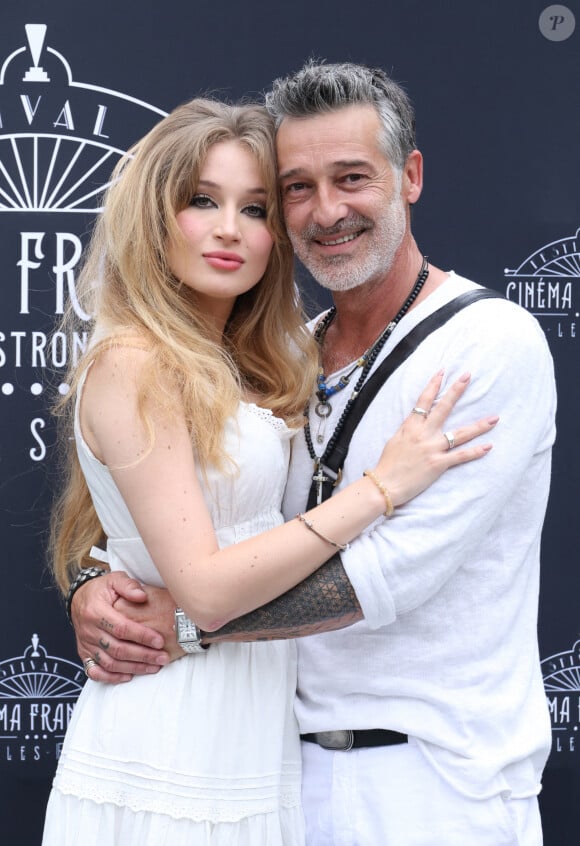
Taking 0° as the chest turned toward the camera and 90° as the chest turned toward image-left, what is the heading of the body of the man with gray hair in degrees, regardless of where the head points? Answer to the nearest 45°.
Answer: approximately 45°
